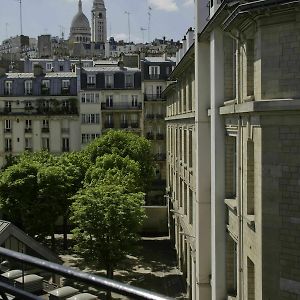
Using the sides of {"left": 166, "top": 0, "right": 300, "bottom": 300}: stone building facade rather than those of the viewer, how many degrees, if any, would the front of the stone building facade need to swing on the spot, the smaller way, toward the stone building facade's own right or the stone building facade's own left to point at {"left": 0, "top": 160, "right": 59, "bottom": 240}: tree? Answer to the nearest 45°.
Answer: approximately 45° to the stone building facade's own right

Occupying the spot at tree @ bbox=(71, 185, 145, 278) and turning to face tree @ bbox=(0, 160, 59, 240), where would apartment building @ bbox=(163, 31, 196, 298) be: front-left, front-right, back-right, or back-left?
back-right

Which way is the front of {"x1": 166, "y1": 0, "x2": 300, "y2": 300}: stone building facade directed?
to the viewer's left
